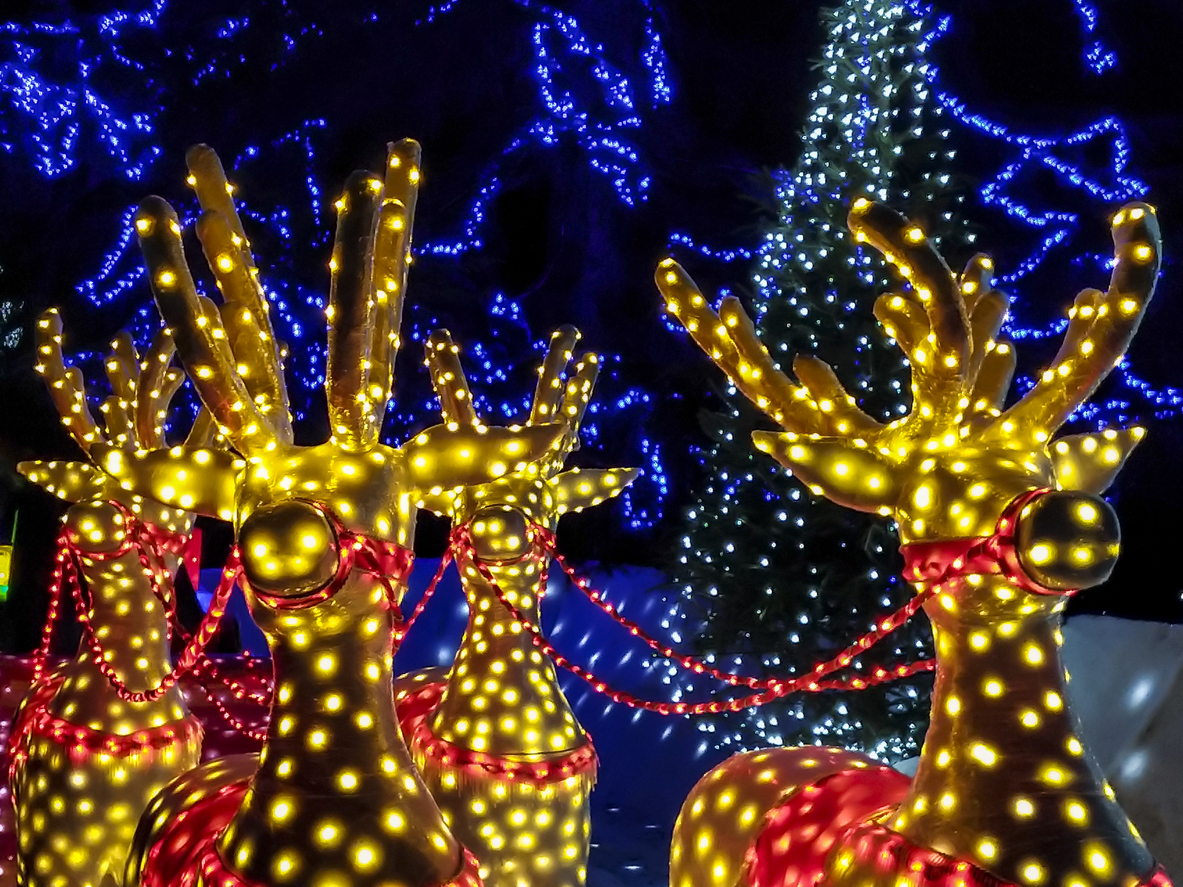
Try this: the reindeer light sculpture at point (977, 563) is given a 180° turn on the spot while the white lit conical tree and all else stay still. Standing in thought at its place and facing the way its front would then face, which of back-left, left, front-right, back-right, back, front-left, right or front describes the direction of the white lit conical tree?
front-right

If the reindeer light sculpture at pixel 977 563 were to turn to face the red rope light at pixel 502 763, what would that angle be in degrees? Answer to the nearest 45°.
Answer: approximately 180°

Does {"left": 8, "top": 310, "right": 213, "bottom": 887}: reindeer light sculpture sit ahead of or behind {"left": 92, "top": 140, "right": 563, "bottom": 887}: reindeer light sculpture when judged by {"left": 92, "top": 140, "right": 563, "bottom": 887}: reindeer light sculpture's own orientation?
behind

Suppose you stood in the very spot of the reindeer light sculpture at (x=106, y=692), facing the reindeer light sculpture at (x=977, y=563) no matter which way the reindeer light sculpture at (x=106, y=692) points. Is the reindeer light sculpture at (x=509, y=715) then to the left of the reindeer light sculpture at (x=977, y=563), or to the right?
left

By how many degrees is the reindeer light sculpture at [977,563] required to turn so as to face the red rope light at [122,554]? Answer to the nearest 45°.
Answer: approximately 135° to its right

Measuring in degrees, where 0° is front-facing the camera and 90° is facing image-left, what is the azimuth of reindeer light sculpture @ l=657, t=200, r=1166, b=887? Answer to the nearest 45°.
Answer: approximately 315°

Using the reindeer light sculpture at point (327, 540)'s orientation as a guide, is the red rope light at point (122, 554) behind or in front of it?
behind

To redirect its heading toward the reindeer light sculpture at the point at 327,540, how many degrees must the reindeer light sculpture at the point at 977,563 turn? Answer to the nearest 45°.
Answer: approximately 135° to its right

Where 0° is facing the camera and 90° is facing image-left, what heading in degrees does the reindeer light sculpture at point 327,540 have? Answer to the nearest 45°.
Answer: approximately 0°
